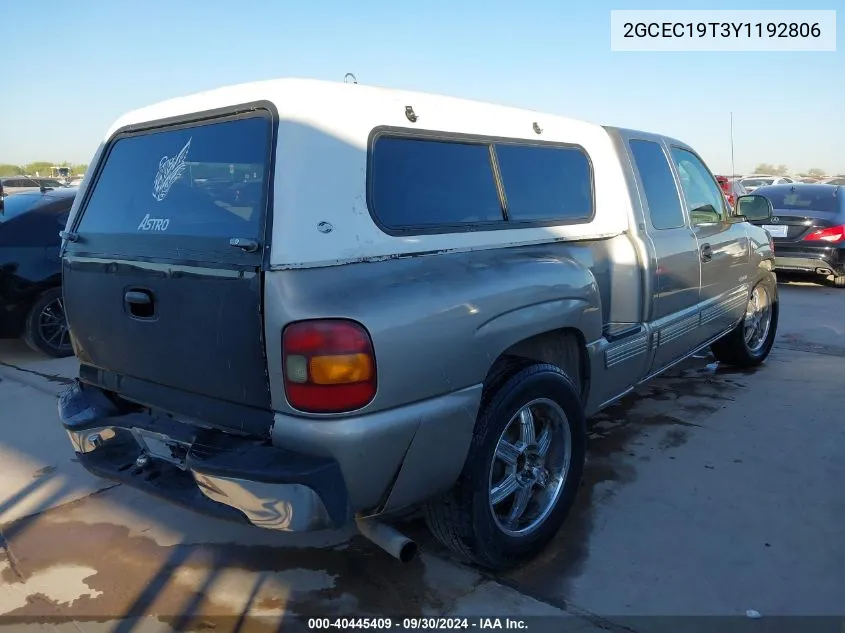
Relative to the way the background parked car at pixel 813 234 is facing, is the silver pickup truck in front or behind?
behind

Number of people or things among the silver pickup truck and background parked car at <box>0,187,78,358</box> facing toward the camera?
0

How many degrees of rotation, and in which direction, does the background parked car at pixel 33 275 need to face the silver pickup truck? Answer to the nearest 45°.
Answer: approximately 135° to its right

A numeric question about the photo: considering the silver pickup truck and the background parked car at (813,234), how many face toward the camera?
0

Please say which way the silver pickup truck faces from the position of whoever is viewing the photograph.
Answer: facing away from the viewer and to the right of the viewer

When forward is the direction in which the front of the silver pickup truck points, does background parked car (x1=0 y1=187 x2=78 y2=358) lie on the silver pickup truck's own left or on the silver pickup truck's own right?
on the silver pickup truck's own left

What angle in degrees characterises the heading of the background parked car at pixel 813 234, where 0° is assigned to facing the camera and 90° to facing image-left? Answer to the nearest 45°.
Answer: approximately 225°

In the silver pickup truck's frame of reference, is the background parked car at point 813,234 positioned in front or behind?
in front
